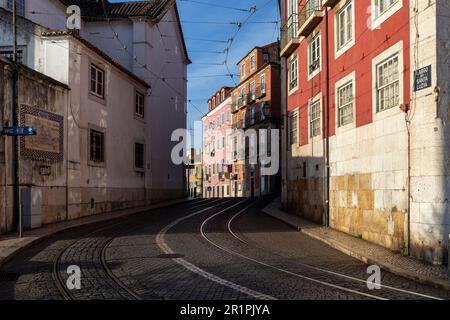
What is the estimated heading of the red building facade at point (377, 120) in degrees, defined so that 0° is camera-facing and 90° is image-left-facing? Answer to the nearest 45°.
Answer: approximately 45°

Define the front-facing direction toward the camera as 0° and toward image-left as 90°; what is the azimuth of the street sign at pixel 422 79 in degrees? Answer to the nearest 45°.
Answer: approximately 45°

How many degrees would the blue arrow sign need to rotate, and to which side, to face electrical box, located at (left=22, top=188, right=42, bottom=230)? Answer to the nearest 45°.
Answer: approximately 180°

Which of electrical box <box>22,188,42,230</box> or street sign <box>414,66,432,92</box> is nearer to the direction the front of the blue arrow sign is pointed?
the street sign
